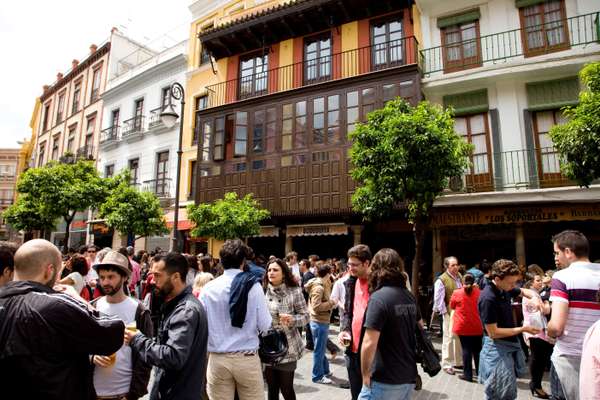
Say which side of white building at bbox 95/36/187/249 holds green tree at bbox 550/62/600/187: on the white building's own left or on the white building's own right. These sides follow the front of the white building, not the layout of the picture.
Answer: on the white building's own left

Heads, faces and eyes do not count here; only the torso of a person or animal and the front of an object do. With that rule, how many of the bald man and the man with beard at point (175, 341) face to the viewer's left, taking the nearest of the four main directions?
1

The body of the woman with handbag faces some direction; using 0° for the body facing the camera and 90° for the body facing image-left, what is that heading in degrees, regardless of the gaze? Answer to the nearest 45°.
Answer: approximately 45°

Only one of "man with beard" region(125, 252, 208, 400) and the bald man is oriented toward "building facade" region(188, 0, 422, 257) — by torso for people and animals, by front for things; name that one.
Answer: the bald man

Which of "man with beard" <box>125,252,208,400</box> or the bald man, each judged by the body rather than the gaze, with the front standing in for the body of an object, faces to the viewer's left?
the man with beard

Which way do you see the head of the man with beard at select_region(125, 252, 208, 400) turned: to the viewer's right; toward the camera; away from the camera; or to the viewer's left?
to the viewer's left

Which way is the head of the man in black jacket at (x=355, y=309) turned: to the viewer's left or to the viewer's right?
to the viewer's left

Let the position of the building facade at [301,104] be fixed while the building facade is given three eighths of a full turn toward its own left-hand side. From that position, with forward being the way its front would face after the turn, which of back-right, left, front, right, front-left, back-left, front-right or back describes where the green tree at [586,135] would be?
front-right

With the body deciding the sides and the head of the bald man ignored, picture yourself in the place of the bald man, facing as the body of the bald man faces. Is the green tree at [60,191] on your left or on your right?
on your left

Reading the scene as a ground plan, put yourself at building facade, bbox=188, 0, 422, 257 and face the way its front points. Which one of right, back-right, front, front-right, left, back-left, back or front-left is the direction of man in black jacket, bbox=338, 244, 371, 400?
front-left

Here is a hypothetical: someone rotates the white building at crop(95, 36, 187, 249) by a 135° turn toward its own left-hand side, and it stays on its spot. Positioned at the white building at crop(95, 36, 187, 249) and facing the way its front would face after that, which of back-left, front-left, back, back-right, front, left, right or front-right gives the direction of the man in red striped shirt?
right

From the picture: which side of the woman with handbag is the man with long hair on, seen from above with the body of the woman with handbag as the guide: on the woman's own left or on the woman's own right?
on the woman's own left

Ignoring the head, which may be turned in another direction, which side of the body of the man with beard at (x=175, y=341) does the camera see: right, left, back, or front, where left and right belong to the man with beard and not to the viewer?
left
